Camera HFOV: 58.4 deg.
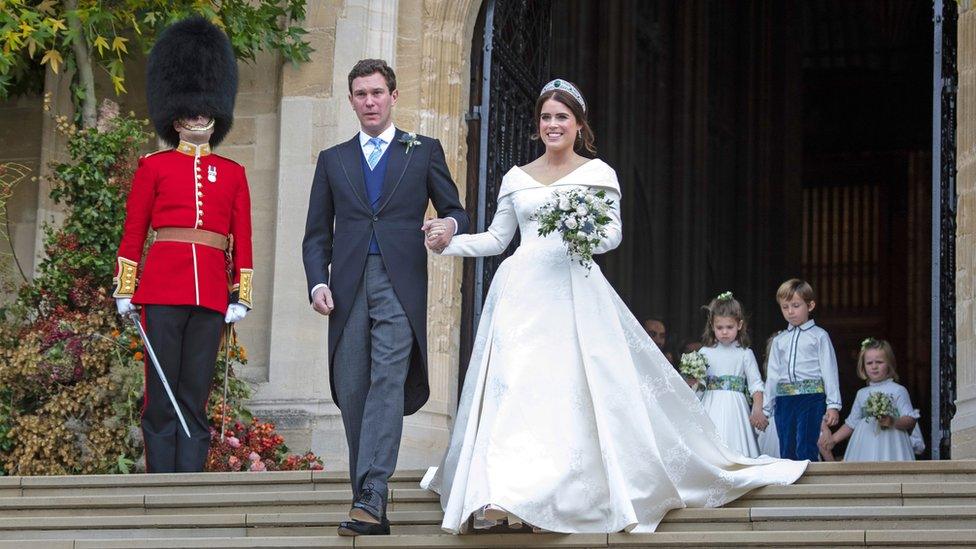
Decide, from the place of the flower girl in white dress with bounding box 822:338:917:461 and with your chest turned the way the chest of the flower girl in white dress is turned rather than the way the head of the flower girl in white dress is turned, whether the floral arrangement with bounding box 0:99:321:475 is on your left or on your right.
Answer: on your right

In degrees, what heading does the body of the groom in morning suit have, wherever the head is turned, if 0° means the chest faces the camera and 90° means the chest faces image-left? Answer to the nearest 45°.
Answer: approximately 0°

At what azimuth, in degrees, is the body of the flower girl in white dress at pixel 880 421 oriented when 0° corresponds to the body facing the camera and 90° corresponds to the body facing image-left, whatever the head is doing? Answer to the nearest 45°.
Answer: approximately 0°

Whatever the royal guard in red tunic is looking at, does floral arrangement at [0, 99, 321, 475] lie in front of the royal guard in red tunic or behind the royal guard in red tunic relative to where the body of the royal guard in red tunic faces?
behind

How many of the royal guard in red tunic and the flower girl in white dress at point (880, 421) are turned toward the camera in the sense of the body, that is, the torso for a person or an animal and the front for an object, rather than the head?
2

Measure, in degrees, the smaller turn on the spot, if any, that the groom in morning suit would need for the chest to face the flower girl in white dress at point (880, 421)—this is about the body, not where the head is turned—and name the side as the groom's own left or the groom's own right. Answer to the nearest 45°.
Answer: approximately 135° to the groom's own left
